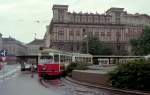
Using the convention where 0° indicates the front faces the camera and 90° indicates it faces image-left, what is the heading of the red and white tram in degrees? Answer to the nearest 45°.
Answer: approximately 45°

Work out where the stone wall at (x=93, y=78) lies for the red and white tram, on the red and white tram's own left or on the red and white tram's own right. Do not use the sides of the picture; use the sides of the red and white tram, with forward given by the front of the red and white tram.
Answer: on the red and white tram's own left

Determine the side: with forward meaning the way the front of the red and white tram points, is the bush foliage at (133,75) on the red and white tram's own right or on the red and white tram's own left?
on the red and white tram's own left
